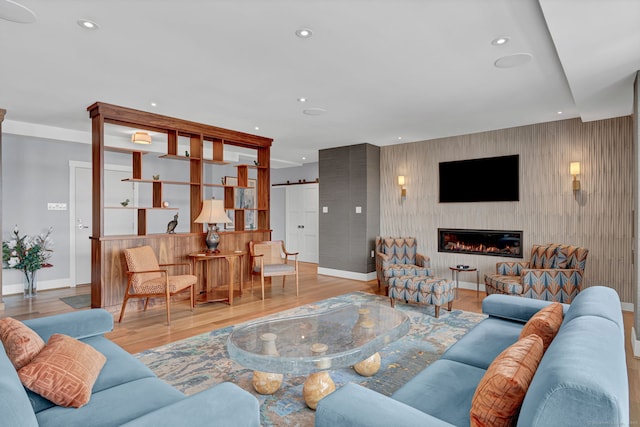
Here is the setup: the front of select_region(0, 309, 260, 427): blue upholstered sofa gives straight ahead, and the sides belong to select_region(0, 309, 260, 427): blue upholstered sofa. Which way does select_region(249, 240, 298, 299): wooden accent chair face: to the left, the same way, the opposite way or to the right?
to the right

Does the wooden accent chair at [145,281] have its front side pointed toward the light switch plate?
no

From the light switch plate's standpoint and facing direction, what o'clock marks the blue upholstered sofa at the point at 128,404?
The blue upholstered sofa is roughly at 12 o'clock from the light switch plate.

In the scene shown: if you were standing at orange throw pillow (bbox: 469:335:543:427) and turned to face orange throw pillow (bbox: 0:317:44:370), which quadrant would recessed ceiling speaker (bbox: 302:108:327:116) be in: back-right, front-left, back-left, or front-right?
front-right

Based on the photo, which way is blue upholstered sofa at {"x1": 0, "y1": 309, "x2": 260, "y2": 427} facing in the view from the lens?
facing away from the viewer and to the right of the viewer

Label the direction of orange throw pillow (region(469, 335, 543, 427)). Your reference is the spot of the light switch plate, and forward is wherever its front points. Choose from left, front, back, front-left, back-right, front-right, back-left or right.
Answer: front

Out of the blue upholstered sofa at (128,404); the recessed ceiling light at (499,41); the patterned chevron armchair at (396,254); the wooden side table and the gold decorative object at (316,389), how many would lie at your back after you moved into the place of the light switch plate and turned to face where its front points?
0

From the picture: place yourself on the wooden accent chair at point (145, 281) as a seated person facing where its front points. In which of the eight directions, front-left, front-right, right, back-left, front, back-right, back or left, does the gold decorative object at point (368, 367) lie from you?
front

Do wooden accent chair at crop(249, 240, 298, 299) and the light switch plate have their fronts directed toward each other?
no

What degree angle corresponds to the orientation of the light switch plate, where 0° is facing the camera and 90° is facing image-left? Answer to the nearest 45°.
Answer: approximately 0°

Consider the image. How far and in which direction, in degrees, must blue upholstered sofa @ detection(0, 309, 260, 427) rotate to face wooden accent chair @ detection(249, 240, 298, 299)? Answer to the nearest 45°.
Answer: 0° — it already faces it

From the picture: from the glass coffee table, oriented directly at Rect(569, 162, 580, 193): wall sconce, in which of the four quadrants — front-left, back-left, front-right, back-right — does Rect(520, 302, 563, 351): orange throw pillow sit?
front-right

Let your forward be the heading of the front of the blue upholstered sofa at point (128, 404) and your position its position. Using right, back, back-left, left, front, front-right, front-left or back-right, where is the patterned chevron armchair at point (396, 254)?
front

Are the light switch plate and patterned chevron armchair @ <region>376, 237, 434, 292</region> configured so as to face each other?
no

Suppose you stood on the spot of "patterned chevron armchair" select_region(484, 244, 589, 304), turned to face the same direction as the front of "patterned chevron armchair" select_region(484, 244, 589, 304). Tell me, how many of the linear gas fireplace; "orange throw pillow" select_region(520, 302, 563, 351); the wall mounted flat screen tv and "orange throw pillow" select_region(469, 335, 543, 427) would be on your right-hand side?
2

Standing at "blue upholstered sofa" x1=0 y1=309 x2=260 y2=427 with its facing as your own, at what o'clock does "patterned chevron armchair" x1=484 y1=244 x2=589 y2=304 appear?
The patterned chevron armchair is roughly at 1 o'clock from the blue upholstered sofa.

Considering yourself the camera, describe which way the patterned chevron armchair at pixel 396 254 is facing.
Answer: facing the viewer and to the right of the viewer

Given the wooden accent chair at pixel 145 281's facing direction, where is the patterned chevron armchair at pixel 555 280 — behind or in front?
in front

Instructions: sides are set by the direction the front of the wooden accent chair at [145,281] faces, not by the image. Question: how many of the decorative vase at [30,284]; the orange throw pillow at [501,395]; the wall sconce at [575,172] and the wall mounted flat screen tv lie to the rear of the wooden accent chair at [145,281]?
1

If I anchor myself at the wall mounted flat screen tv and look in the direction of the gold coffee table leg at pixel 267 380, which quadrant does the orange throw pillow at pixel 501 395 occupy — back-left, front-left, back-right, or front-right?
front-left
